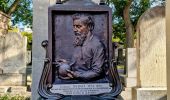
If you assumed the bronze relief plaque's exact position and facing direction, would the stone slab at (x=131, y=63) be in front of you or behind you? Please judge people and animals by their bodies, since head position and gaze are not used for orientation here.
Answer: behind

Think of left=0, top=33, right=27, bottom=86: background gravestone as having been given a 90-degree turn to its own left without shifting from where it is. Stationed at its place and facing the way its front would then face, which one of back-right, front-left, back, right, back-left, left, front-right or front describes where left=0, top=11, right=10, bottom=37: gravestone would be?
left

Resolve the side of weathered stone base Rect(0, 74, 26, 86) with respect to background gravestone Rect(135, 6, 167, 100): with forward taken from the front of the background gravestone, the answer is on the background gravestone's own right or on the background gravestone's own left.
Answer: on the background gravestone's own right

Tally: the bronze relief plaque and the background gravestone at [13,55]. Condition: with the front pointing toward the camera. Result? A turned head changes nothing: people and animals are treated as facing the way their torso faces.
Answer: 2

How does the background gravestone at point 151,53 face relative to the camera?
toward the camera

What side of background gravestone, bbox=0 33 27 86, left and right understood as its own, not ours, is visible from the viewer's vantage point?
front

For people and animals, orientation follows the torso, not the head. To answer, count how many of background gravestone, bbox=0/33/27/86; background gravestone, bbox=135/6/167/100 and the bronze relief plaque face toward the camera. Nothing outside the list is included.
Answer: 3
